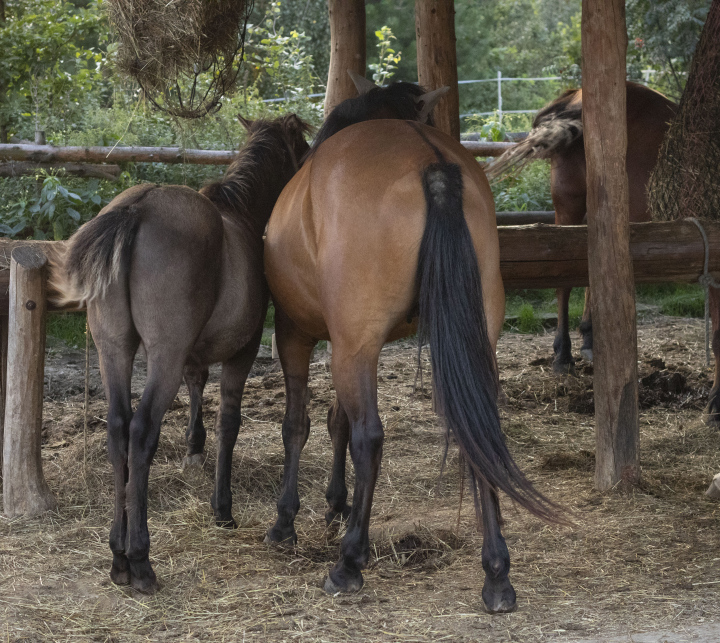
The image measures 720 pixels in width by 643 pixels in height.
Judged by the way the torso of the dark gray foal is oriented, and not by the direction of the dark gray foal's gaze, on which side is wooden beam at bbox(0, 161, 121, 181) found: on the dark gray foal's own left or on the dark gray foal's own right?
on the dark gray foal's own left

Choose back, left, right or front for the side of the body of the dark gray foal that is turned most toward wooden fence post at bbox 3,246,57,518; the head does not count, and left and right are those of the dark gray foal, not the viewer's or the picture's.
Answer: left

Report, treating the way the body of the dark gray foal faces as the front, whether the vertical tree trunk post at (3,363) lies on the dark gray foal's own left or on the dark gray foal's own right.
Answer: on the dark gray foal's own left

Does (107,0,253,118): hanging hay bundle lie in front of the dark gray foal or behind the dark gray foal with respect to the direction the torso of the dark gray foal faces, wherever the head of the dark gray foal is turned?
in front

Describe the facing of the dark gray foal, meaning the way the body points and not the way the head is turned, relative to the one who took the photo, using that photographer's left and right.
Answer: facing away from the viewer and to the right of the viewer

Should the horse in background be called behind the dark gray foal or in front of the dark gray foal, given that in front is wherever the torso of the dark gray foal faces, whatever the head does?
in front

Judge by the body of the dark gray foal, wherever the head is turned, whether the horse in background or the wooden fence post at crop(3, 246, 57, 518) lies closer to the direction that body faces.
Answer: the horse in background
